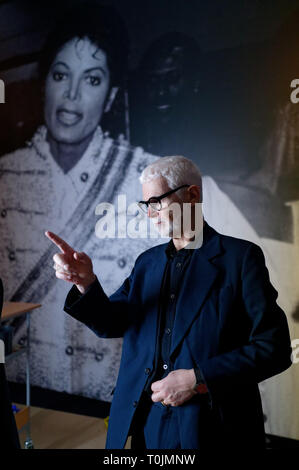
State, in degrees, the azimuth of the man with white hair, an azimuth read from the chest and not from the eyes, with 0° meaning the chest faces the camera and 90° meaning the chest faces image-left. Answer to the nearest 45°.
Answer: approximately 45°
